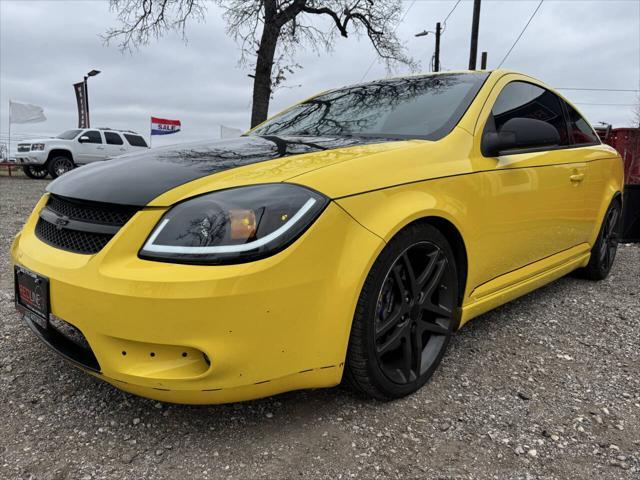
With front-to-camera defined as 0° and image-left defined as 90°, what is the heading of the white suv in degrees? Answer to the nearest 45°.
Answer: approximately 45°

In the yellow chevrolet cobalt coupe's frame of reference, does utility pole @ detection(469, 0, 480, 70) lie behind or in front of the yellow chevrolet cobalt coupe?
behind

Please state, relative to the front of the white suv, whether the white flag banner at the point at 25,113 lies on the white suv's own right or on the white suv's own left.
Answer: on the white suv's own right

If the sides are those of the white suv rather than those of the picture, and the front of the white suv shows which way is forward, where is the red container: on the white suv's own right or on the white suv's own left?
on the white suv's own left

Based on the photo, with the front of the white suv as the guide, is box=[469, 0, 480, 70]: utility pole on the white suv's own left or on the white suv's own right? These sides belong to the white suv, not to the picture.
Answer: on the white suv's own left

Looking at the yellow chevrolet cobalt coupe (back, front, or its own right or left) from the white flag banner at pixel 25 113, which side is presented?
right

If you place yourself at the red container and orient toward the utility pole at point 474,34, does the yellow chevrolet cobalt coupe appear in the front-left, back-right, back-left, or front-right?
back-left

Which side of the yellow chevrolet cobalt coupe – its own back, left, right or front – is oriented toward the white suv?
right
